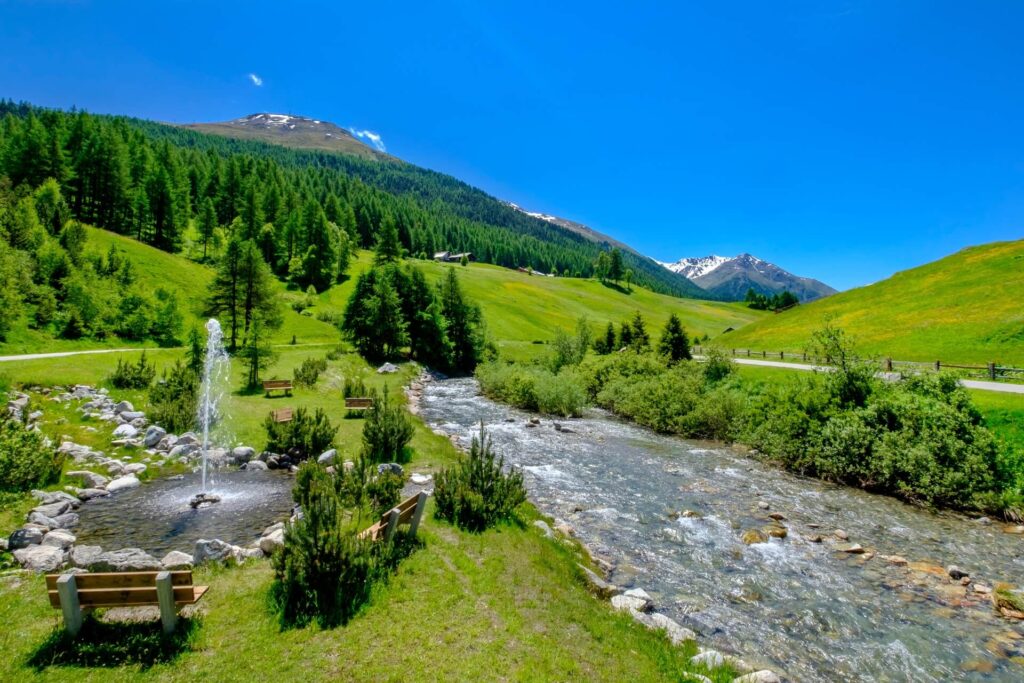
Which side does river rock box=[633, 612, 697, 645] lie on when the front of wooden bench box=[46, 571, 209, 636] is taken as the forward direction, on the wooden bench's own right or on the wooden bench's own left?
on the wooden bench's own right

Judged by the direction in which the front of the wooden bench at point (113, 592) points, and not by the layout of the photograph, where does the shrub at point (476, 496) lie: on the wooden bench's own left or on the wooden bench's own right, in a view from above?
on the wooden bench's own right

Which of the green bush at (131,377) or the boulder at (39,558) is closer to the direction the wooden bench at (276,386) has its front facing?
the boulder

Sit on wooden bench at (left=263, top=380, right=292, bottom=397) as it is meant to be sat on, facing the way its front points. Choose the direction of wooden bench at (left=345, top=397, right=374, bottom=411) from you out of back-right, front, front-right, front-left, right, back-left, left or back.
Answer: front-left

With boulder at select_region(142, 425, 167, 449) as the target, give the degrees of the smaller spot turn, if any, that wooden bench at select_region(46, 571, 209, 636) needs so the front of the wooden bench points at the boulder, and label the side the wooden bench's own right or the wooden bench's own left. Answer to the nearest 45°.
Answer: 0° — it already faces it

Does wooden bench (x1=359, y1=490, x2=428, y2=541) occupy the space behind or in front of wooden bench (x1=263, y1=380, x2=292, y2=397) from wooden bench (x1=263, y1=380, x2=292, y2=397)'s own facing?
in front

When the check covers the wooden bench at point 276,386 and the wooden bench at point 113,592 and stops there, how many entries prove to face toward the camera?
1

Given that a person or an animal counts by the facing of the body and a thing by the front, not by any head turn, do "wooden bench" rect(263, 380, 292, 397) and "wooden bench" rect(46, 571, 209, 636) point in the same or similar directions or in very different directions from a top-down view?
very different directions

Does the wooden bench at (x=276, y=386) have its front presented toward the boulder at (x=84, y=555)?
yes

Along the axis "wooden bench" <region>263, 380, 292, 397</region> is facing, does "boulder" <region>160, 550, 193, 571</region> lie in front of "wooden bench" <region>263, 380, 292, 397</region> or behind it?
in front

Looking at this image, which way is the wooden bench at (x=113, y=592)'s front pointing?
away from the camera

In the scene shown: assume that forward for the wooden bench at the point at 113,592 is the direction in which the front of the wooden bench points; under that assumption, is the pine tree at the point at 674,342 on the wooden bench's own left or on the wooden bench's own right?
on the wooden bench's own right

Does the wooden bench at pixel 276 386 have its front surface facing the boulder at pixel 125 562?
yes

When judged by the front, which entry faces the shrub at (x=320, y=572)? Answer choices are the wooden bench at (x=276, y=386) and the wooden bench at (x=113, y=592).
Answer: the wooden bench at (x=276, y=386)

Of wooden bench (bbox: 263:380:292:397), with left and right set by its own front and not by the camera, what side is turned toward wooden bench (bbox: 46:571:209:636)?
front

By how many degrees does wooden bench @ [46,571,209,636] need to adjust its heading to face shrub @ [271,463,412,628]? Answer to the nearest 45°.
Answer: approximately 90° to its right

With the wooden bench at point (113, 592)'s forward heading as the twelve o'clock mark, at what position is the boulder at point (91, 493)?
The boulder is roughly at 12 o'clock from the wooden bench.

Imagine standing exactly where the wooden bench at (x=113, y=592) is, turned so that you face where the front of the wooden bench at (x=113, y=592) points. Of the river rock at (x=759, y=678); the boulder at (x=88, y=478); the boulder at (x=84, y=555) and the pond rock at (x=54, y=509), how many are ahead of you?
3
